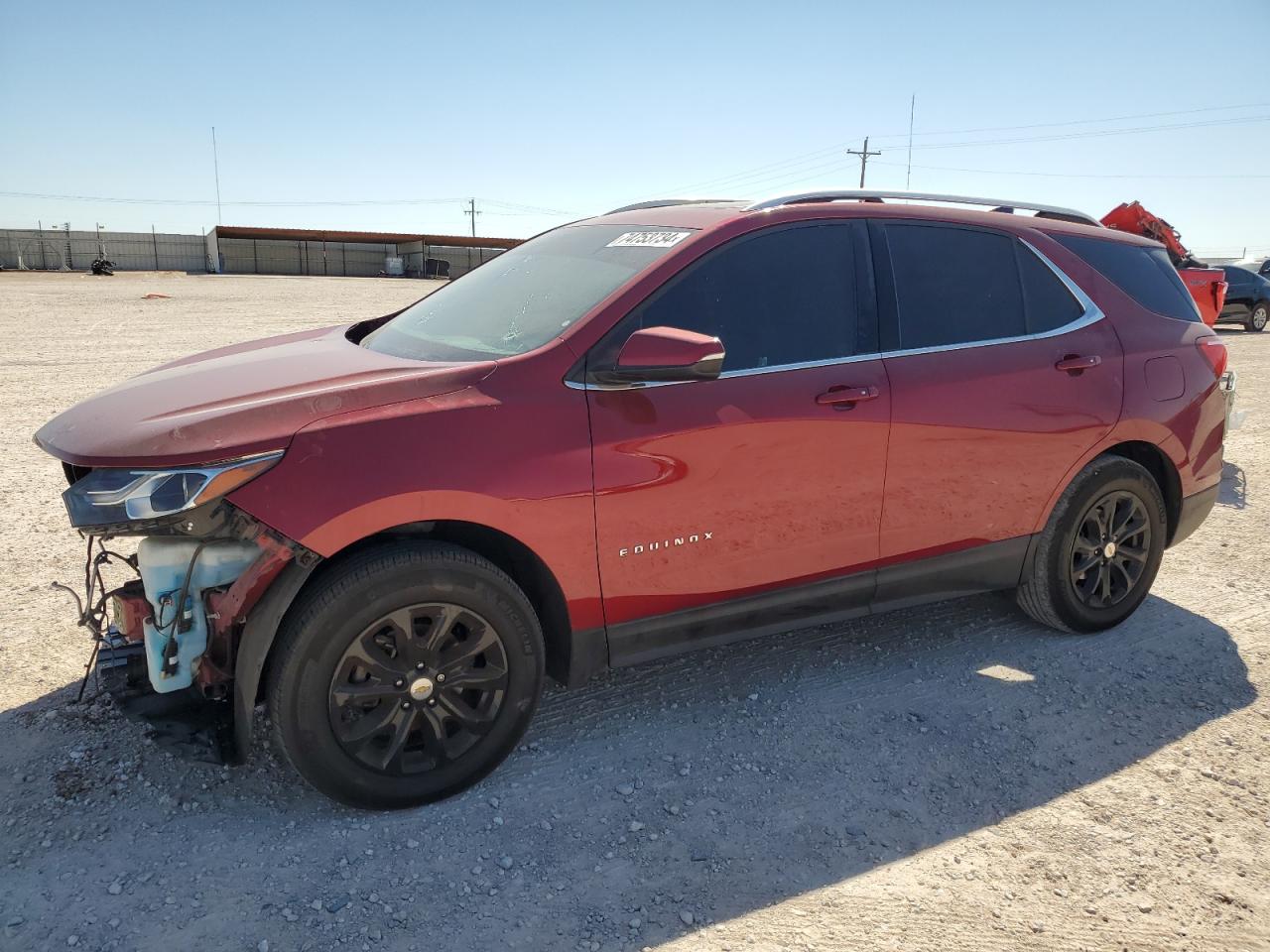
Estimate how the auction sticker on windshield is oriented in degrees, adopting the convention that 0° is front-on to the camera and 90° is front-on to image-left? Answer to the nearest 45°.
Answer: approximately 45°

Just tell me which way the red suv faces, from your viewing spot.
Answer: facing the viewer and to the left of the viewer
